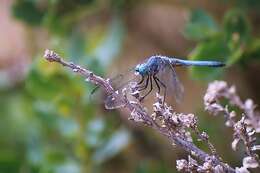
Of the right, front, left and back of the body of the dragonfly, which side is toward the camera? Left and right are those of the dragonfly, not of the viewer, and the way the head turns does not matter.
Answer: left
